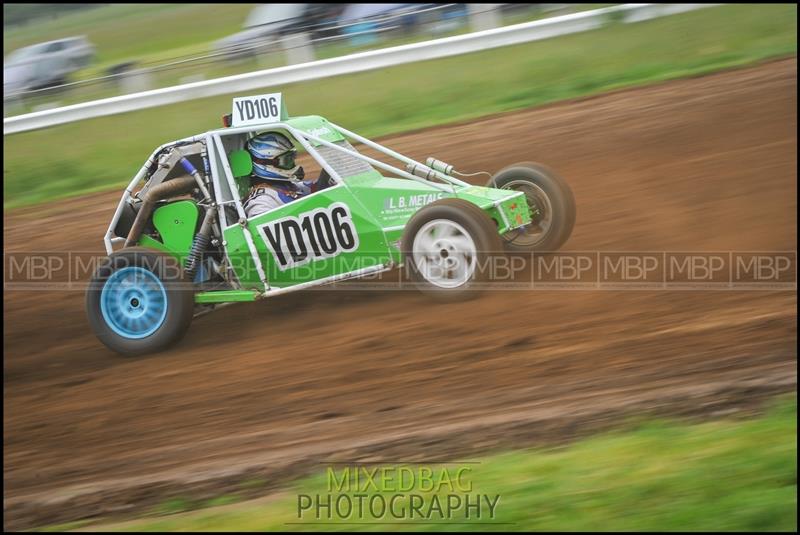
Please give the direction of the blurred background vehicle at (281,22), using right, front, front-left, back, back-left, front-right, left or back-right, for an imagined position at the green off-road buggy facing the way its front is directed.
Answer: back-left

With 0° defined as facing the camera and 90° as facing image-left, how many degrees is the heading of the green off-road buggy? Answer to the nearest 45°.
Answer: approximately 315°

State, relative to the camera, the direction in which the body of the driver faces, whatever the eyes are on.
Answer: to the viewer's right

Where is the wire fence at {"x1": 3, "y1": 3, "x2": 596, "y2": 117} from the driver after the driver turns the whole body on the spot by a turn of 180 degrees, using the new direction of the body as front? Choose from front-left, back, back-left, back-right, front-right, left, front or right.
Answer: right

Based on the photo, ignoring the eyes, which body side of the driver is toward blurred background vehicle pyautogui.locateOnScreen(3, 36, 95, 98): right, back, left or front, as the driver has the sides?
left

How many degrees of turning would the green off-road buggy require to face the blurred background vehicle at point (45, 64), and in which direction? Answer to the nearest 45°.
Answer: approximately 135° to its left

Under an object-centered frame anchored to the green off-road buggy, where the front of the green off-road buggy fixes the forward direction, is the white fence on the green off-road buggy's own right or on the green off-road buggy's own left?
on the green off-road buggy's own left
